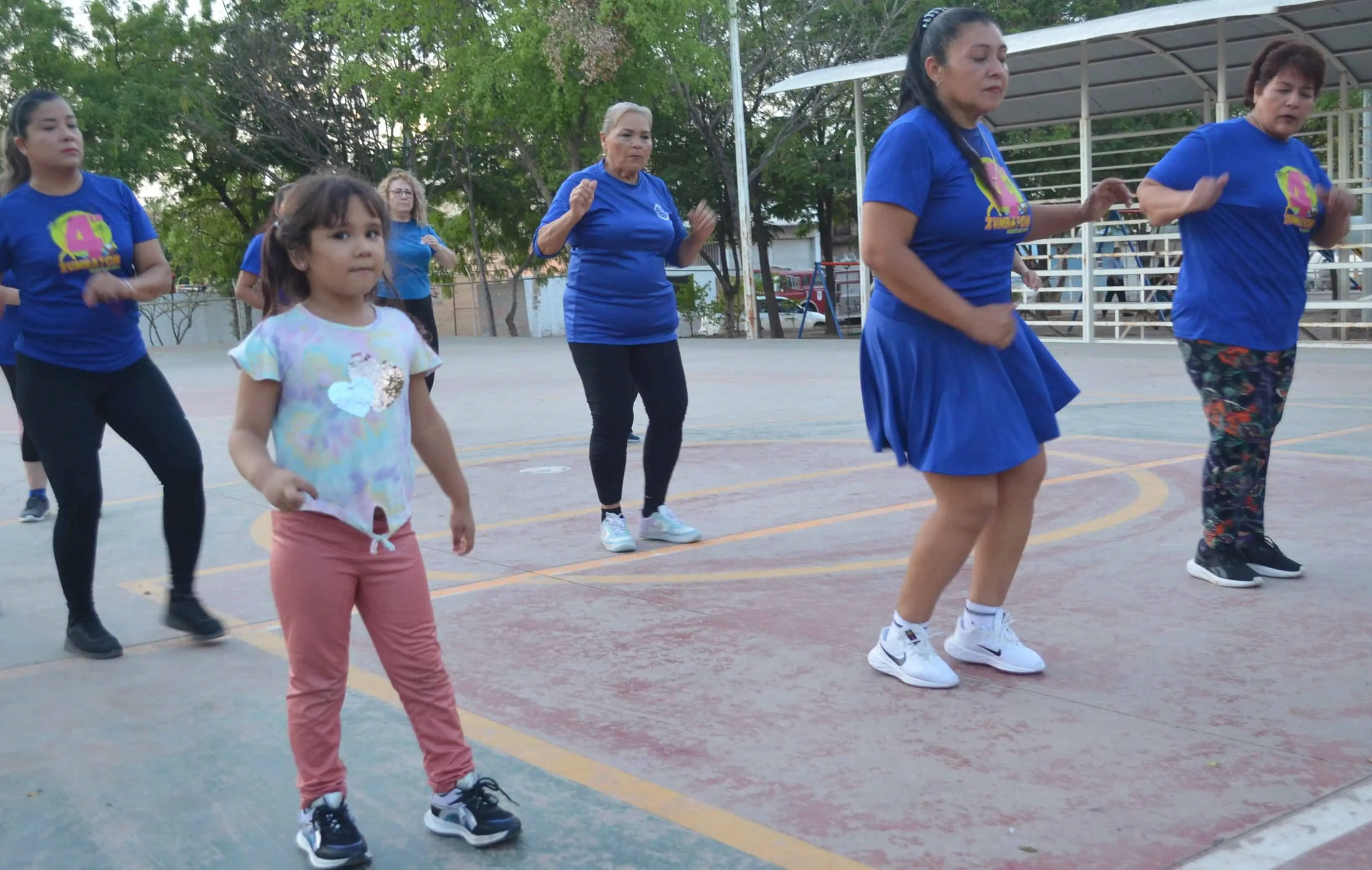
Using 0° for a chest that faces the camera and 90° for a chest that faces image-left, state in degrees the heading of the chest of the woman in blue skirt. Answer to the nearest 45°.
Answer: approximately 315°

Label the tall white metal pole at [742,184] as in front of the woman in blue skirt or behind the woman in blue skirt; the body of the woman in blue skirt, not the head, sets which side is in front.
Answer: behind

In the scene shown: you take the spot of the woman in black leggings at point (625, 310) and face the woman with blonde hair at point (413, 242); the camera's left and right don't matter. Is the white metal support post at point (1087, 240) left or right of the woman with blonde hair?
right

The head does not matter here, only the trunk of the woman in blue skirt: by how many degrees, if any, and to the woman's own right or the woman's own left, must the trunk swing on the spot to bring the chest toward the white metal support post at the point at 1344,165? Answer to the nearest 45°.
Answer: approximately 135° to the woman's own left

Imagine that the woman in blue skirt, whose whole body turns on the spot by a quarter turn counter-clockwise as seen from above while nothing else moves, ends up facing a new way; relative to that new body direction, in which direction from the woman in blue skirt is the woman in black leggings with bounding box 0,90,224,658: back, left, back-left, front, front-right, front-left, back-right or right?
back-left

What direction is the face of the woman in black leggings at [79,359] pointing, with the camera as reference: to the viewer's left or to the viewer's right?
to the viewer's right

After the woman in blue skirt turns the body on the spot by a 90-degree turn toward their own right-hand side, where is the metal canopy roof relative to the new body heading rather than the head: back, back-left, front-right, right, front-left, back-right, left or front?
back-right

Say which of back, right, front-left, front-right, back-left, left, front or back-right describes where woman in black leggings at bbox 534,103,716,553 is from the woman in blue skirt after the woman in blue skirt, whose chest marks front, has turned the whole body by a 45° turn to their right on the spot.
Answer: back-right

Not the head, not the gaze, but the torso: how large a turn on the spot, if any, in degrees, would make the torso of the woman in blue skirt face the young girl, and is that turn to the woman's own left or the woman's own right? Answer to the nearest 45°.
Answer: approximately 90° to the woman's own right

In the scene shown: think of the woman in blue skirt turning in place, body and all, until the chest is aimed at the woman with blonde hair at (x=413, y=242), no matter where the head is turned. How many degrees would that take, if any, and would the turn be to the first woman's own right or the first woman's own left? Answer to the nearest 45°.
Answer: approximately 180°
